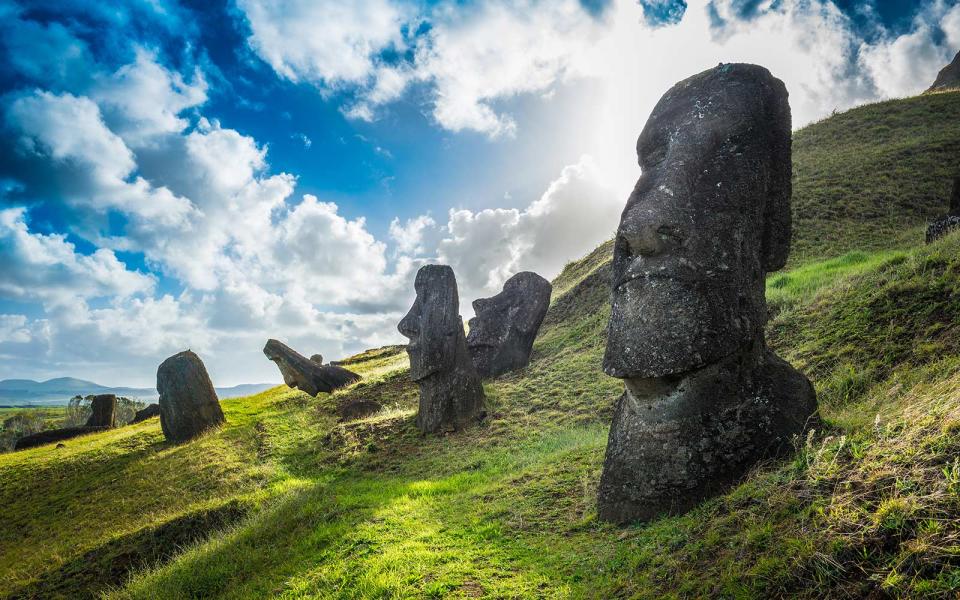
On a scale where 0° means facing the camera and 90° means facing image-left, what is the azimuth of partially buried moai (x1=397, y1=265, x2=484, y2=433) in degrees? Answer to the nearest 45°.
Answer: approximately 90°

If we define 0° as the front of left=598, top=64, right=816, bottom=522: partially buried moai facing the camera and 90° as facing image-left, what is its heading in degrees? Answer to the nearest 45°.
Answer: approximately 45°

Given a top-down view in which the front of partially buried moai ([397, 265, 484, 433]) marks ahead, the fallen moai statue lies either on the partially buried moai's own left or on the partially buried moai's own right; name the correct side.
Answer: on the partially buried moai's own right

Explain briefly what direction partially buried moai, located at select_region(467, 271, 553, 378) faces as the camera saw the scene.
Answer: facing to the left of the viewer

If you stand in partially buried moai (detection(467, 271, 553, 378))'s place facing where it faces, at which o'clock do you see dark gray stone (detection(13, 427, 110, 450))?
The dark gray stone is roughly at 12 o'clock from the partially buried moai.

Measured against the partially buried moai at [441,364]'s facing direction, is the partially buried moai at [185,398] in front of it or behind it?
in front
